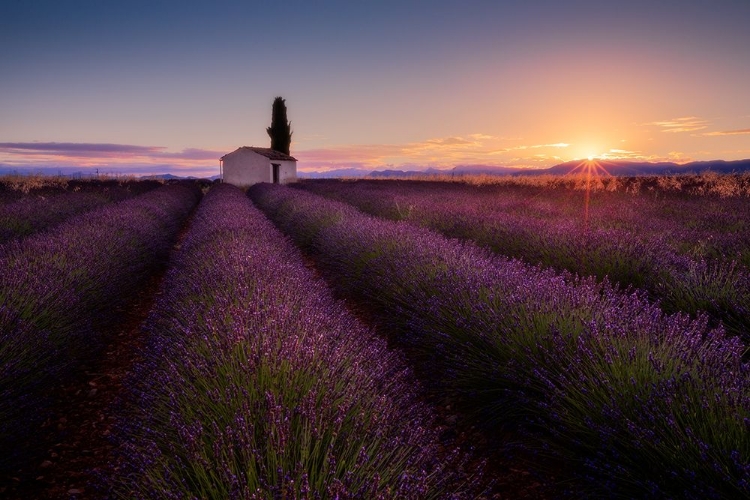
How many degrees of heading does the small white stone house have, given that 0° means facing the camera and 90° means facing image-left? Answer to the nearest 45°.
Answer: approximately 315°

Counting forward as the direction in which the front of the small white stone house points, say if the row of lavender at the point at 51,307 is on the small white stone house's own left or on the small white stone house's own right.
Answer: on the small white stone house's own right

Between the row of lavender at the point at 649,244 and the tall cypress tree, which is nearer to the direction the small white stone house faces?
the row of lavender

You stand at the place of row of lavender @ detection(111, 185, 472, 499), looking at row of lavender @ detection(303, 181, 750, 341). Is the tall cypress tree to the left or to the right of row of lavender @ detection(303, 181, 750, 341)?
left

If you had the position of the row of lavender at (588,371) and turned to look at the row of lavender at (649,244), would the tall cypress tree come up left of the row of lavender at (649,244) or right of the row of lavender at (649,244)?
left

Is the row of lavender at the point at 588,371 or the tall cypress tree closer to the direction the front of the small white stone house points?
the row of lavender

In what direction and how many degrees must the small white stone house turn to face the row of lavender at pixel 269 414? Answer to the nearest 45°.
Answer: approximately 45° to its right

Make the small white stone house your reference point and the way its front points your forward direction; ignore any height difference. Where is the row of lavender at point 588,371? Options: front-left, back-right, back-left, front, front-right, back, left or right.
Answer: front-right

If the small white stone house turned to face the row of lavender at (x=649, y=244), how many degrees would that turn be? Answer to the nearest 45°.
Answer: approximately 45° to its right

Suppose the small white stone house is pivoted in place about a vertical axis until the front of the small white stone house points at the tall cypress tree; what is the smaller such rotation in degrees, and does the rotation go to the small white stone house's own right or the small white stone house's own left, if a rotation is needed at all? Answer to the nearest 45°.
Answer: approximately 135° to the small white stone house's own left
